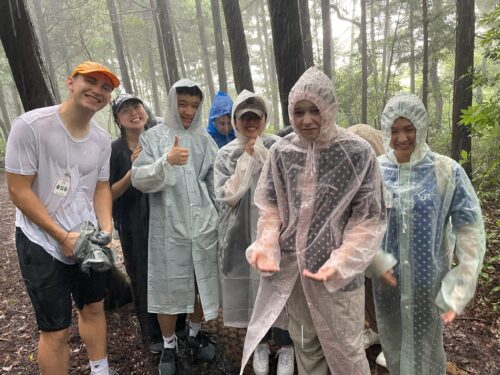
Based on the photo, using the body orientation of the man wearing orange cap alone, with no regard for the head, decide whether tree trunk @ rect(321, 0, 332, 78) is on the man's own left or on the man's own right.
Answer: on the man's own left

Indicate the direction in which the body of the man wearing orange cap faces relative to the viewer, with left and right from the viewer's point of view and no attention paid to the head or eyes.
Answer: facing the viewer and to the right of the viewer

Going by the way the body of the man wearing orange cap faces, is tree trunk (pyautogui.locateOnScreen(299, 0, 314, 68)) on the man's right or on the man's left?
on the man's left

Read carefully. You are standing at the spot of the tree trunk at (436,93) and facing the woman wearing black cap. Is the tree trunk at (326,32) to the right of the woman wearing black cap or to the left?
right

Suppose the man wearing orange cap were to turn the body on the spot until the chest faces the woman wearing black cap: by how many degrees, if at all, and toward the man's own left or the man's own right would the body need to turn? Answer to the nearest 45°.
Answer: approximately 90° to the man's own left
